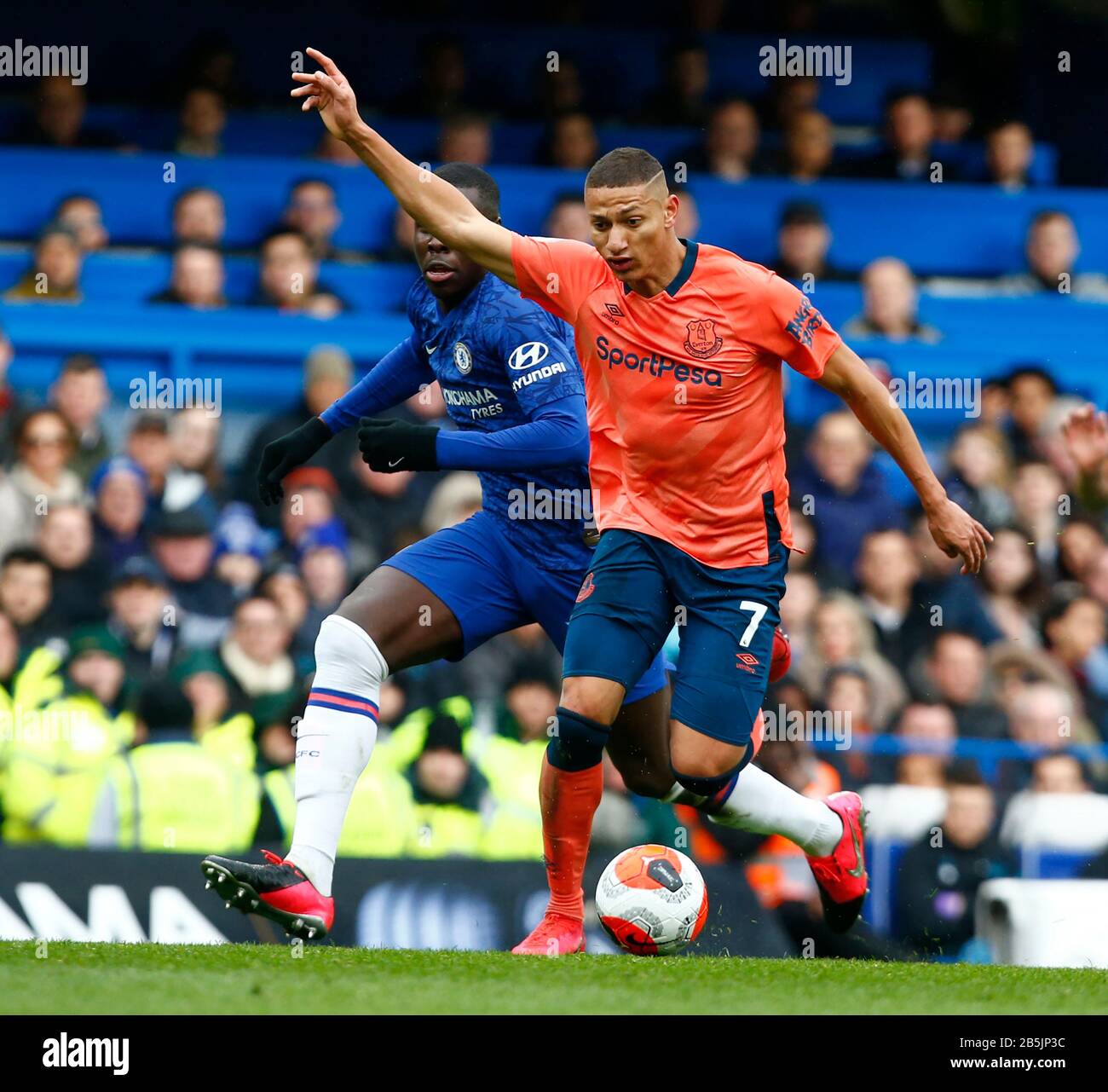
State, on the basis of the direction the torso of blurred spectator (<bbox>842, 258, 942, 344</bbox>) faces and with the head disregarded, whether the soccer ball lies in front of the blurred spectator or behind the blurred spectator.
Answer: in front

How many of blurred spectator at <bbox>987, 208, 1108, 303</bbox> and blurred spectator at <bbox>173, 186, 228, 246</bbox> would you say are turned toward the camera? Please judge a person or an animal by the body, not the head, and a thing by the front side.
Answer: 2

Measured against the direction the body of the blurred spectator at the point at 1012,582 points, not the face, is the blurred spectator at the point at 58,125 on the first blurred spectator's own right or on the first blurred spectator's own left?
on the first blurred spectator's own right

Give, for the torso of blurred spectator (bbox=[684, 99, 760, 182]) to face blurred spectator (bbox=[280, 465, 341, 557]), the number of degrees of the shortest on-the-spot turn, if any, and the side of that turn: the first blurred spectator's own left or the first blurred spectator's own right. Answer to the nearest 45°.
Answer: approximately 45° to the first blurred spectator's own right
